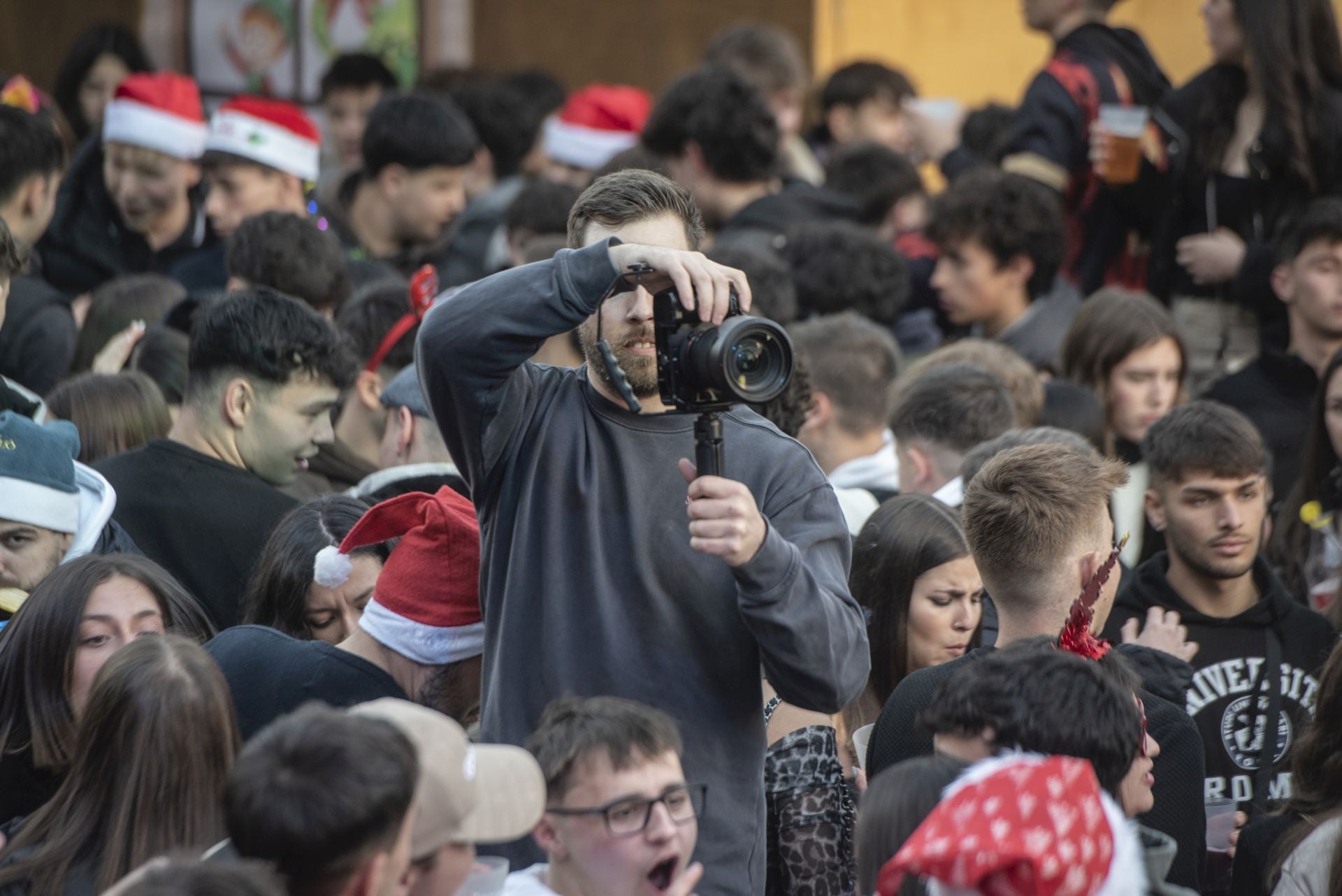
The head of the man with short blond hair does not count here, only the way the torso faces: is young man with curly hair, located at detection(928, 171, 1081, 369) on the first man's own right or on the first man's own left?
on the first man's own left

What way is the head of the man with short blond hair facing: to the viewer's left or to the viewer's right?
to the viewer's right

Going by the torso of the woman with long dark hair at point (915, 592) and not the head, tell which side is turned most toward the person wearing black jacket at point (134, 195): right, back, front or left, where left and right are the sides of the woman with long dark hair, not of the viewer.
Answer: back

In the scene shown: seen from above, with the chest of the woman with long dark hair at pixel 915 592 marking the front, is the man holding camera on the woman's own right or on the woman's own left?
on the woman's own right

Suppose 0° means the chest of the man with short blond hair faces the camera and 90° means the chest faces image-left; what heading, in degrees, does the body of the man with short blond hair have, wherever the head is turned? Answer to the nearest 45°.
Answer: approximately 225°

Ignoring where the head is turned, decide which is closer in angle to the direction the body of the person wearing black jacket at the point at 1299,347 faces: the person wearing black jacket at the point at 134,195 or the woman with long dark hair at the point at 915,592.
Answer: the woman with long dark hair

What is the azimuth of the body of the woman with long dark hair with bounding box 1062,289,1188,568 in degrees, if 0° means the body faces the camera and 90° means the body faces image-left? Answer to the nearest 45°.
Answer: approximately 315°

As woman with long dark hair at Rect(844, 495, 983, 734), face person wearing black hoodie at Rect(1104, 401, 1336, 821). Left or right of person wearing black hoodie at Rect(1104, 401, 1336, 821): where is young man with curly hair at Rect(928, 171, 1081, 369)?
left
